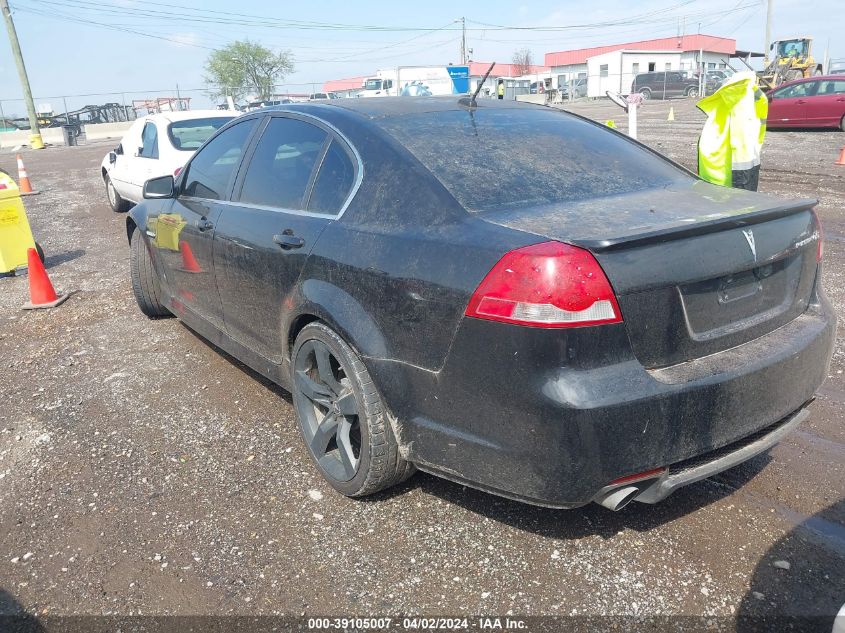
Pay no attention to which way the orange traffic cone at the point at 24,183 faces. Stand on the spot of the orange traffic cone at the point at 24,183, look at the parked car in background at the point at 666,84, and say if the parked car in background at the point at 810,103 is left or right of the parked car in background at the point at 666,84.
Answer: right

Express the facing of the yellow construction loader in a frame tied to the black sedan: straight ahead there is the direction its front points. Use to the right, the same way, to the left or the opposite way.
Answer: to the left

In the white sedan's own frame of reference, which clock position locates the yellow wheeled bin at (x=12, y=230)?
The yellow wheeled bin is roughly at 9 o'clock from the white sedan.

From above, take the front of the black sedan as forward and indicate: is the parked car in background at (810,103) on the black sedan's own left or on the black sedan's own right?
on the black sedan's own right

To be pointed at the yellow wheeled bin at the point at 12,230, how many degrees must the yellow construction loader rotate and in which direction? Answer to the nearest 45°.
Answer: approximately 45° to its left

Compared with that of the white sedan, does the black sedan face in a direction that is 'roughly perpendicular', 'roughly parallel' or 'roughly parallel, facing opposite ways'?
roughly parallel

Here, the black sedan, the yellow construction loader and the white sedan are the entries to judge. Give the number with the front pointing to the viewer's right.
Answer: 0

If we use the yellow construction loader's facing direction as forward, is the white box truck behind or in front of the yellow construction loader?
in front

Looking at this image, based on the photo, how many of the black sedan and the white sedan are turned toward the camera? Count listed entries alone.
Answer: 0

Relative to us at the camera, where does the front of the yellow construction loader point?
facing the viewer and to the left of the viewer

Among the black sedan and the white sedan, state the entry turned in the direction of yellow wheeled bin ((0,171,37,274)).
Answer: the black sedan

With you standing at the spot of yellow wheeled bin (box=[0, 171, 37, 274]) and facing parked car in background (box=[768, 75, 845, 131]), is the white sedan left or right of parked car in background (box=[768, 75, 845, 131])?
left

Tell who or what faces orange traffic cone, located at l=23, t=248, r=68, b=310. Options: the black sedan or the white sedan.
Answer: the black sedan
